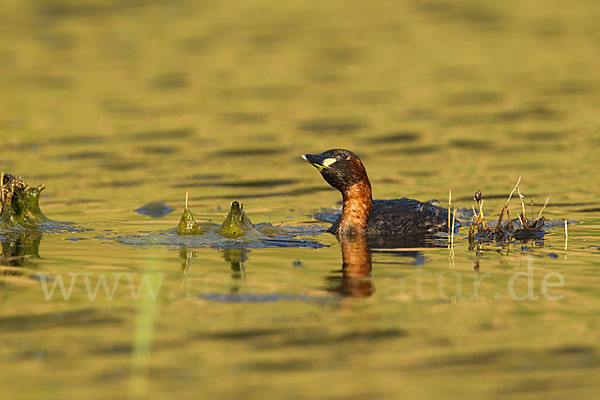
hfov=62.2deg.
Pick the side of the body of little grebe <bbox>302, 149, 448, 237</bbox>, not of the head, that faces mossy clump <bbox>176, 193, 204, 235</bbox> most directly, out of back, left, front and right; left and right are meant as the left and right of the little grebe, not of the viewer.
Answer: front

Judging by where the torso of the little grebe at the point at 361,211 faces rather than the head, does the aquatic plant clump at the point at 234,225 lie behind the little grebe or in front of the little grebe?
in front

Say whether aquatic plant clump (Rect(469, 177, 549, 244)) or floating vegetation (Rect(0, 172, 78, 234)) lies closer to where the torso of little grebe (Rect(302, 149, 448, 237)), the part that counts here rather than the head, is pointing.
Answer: the floating vegetation

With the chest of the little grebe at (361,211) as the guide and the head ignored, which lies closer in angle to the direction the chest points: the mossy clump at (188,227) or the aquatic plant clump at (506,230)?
the mossy clump

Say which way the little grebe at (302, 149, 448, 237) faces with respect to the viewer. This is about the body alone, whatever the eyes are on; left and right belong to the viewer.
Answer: facing to the left of the viewer

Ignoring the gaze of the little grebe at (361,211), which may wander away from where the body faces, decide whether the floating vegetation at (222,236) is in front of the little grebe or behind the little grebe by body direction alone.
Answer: in front

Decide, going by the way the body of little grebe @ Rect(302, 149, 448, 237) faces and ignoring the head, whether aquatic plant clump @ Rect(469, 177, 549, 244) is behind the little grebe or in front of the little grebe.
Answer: behind

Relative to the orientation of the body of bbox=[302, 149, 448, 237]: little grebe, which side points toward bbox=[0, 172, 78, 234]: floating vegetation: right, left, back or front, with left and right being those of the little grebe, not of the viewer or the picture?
front
